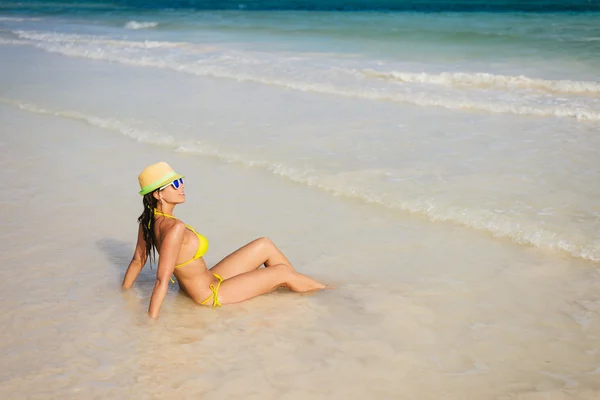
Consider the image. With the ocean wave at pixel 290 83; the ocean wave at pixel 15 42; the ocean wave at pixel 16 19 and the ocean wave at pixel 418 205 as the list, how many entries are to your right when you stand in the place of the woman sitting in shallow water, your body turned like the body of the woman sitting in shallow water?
0

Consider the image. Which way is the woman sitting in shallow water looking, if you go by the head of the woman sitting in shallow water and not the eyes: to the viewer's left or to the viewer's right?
to the viewer's right

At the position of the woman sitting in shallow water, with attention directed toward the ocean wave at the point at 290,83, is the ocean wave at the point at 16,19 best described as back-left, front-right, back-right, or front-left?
front-left

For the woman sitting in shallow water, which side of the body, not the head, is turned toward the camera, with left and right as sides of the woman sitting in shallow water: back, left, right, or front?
right

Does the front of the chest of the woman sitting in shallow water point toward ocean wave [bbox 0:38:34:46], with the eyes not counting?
no

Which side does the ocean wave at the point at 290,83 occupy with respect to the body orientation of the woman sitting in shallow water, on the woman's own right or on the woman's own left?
on the woman's own left

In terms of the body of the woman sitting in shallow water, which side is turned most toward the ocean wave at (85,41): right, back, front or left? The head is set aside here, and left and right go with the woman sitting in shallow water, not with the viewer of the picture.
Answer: left

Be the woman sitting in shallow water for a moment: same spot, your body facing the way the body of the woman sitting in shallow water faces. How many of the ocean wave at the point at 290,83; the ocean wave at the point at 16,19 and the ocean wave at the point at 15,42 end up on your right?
0
